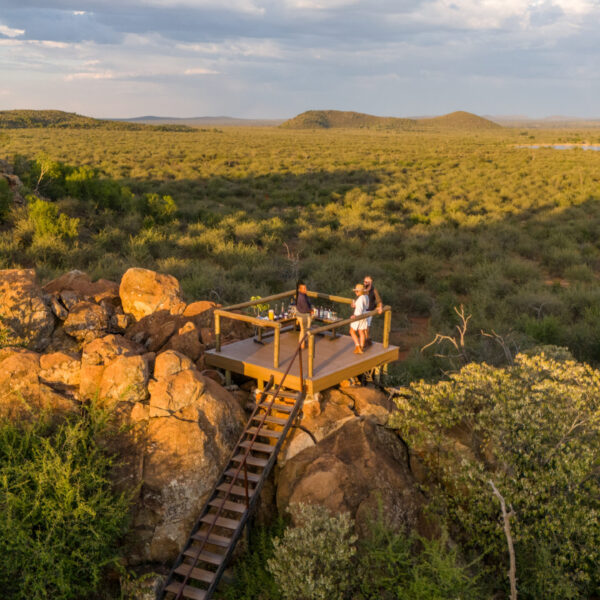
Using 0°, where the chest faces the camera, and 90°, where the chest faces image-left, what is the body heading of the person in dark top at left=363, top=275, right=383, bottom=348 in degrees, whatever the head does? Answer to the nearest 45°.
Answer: approximately 45°

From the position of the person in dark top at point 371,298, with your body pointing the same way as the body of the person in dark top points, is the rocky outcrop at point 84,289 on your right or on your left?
on your right

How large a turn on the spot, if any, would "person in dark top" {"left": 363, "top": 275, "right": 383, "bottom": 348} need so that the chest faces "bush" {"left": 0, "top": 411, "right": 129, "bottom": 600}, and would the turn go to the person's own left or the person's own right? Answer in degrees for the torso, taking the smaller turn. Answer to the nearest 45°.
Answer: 0° — they already face it

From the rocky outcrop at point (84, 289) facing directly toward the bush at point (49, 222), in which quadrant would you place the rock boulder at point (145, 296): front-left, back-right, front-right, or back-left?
back-right

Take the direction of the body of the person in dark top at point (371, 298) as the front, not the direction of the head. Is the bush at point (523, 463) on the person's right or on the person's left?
on the person's left
